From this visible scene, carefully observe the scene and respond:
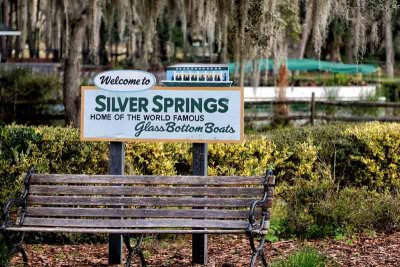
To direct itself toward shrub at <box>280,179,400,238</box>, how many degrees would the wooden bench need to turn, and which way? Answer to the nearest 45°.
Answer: approximately 135° to its left

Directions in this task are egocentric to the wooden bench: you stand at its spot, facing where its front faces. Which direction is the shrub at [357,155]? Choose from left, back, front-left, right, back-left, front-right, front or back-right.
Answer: back-left

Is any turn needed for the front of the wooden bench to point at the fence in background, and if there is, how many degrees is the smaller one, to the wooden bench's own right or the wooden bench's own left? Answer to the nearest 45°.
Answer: approximately 180°

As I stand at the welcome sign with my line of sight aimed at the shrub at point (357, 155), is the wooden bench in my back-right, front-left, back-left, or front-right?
back-right

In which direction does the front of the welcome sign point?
toward the camera

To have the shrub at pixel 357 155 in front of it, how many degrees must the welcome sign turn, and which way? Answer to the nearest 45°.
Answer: approximately 135° to its left

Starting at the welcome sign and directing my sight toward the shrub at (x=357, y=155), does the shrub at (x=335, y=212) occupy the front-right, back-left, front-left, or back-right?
front-right

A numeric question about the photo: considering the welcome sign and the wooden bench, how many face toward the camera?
2

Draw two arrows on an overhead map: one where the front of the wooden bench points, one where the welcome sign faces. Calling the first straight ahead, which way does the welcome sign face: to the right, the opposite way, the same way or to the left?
the same way

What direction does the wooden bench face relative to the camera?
toward the camera

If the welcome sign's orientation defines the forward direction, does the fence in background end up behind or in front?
behind
